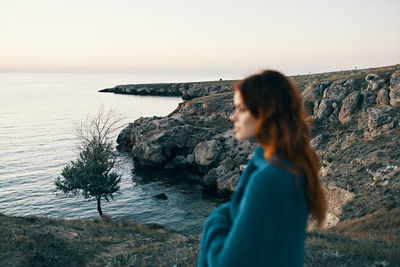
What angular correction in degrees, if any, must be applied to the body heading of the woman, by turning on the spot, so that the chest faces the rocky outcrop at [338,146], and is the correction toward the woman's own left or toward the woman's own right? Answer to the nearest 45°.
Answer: approximately 90° to the woman's own right

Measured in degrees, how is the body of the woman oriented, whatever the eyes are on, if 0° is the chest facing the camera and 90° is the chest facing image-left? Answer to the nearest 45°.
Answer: approximately 90°

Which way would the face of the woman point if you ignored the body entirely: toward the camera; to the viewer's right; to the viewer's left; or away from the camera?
to the viewer's left

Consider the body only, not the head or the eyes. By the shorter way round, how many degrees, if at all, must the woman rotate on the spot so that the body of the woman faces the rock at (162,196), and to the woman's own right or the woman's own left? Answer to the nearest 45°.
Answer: approximately 90° to the woman's own right

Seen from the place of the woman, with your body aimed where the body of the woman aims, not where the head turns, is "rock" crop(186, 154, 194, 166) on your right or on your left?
on your right
